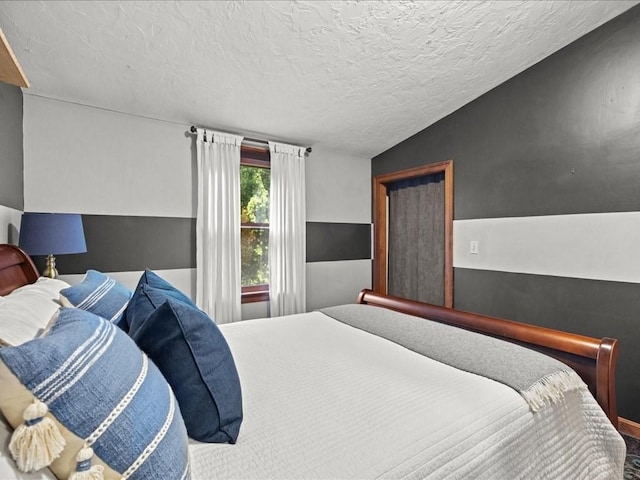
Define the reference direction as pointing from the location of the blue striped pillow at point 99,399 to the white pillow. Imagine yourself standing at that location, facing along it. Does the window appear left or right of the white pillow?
right

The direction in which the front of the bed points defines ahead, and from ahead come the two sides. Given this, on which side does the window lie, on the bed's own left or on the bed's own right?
on the bed's own left

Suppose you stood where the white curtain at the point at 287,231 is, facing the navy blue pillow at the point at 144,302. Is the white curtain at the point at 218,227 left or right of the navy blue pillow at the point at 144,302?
right

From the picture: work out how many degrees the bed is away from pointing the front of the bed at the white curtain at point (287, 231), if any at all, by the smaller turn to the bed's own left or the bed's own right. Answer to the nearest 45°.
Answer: approximately 45° to the bed's own left

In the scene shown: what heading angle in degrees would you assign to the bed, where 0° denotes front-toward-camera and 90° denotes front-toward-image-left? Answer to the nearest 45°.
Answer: approximately 225°

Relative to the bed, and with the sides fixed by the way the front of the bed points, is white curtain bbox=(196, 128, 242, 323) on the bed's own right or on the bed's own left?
on the bed's own left
